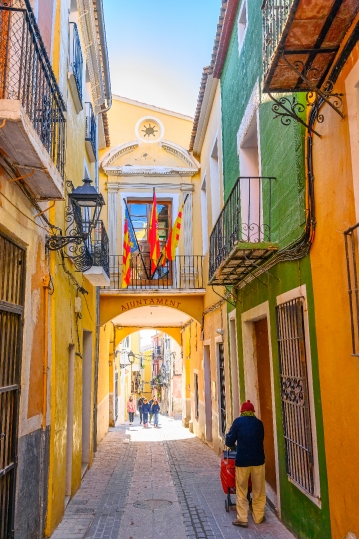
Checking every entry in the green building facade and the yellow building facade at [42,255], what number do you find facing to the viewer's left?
1

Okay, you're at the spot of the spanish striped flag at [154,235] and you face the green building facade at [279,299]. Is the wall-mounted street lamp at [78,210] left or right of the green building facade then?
right

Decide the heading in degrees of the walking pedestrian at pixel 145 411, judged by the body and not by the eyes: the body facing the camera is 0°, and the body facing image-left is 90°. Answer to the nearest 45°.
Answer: approximately 0°

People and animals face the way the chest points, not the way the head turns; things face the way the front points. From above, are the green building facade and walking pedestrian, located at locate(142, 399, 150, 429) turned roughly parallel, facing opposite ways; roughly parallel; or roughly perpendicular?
roughly perpendicular

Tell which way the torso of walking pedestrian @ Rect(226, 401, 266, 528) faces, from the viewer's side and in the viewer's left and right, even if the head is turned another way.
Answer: facing away from the viewer and to the left of the viewer

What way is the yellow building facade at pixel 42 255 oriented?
to the viewer's right

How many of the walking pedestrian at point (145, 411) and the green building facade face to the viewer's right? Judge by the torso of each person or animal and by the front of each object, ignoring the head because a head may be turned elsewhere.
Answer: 0

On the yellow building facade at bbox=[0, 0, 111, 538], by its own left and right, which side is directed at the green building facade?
front

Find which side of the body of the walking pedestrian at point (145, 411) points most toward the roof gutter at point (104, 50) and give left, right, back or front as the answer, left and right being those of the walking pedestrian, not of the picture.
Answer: front

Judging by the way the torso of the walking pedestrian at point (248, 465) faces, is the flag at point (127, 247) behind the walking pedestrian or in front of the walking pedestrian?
in front

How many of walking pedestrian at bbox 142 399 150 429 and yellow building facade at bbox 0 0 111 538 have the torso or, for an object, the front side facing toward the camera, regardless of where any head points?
1

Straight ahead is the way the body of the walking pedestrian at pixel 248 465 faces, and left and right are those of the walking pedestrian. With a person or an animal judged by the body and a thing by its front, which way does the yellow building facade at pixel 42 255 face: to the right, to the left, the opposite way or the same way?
to the right

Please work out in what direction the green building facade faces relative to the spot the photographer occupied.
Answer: facing to the left of the viewer

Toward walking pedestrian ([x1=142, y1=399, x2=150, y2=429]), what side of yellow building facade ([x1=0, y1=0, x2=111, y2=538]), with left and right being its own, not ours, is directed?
left
